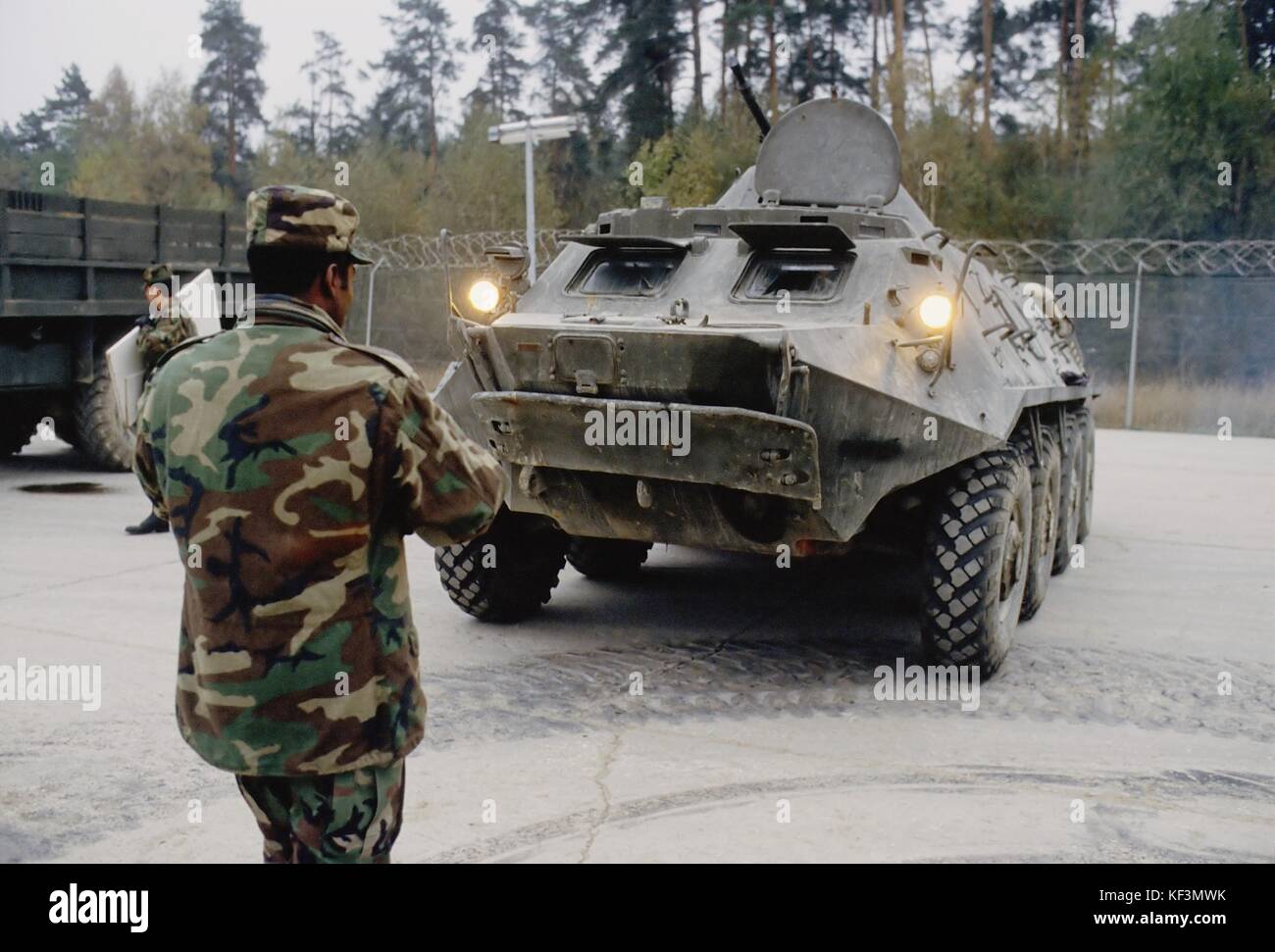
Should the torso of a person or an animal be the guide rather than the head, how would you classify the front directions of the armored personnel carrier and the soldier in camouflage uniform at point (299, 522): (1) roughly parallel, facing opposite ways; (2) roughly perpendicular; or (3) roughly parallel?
roughly parallel, facing opposite ways

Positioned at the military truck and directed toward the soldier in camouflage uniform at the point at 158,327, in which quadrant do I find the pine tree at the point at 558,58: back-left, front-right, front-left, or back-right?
back-left

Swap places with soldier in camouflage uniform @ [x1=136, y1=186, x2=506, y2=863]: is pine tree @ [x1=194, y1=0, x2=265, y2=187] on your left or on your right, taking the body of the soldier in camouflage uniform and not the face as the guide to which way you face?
on your left

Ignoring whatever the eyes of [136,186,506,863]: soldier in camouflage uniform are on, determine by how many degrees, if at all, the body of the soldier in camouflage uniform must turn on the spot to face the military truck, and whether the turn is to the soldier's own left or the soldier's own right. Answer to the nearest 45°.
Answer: approximately 45° to the soldier's own left

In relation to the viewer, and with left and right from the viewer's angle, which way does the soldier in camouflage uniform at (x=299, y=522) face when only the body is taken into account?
facing away from the viewer and to the right of the viewer

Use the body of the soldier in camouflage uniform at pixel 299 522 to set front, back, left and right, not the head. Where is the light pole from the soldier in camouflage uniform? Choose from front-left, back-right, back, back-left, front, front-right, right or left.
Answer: front-left

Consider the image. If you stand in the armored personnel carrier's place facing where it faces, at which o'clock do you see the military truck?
The military truck is roughly at 3 o'clock from the armored personnel carrier.

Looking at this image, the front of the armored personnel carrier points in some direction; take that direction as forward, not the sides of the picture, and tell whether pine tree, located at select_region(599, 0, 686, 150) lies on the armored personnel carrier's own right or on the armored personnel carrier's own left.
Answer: on the armored personnel carrier's own right

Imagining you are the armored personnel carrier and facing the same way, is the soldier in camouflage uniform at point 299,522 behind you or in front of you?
in front

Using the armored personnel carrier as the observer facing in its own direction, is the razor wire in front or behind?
behind

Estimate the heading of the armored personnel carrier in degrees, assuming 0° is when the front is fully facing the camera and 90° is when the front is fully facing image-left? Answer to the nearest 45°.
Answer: approximately 45°

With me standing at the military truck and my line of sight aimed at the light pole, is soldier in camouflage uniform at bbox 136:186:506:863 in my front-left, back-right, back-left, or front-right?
back-right

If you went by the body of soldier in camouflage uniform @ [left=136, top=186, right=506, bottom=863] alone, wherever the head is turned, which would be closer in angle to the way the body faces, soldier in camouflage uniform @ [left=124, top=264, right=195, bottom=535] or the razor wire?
the razor wire

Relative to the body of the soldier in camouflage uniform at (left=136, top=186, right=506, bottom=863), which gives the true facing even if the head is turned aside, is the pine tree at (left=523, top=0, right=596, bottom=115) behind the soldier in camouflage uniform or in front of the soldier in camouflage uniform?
in front

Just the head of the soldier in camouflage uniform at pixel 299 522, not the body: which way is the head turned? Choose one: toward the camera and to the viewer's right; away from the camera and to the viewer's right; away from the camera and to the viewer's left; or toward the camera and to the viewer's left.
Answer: away from the camera and to the viewer's right

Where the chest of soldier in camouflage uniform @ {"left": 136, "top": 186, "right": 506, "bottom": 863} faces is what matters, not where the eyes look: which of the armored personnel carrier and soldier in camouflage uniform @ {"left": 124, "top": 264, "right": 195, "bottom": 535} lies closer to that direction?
the armored personnel carrier

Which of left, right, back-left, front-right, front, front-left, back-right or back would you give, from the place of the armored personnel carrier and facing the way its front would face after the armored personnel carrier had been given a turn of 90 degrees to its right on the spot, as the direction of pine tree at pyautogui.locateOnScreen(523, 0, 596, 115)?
front-right
